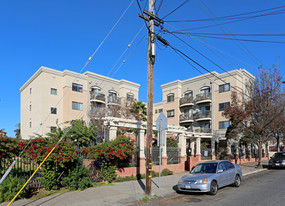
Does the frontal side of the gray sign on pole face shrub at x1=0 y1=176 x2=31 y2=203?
no

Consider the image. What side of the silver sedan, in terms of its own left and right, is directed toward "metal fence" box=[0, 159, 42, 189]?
front

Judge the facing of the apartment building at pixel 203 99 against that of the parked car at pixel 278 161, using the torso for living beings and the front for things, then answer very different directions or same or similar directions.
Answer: same or similar directions

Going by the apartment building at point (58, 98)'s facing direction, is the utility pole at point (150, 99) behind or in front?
in front

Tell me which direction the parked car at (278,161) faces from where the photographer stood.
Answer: facing the viewer and to the left of the viewer

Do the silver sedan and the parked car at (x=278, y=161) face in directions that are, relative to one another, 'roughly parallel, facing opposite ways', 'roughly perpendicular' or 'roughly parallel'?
roughly parallel

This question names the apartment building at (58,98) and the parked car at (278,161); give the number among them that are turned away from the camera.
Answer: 0

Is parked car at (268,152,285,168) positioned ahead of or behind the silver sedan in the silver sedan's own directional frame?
behind

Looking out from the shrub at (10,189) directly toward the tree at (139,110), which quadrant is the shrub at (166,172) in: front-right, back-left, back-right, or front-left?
front-right
